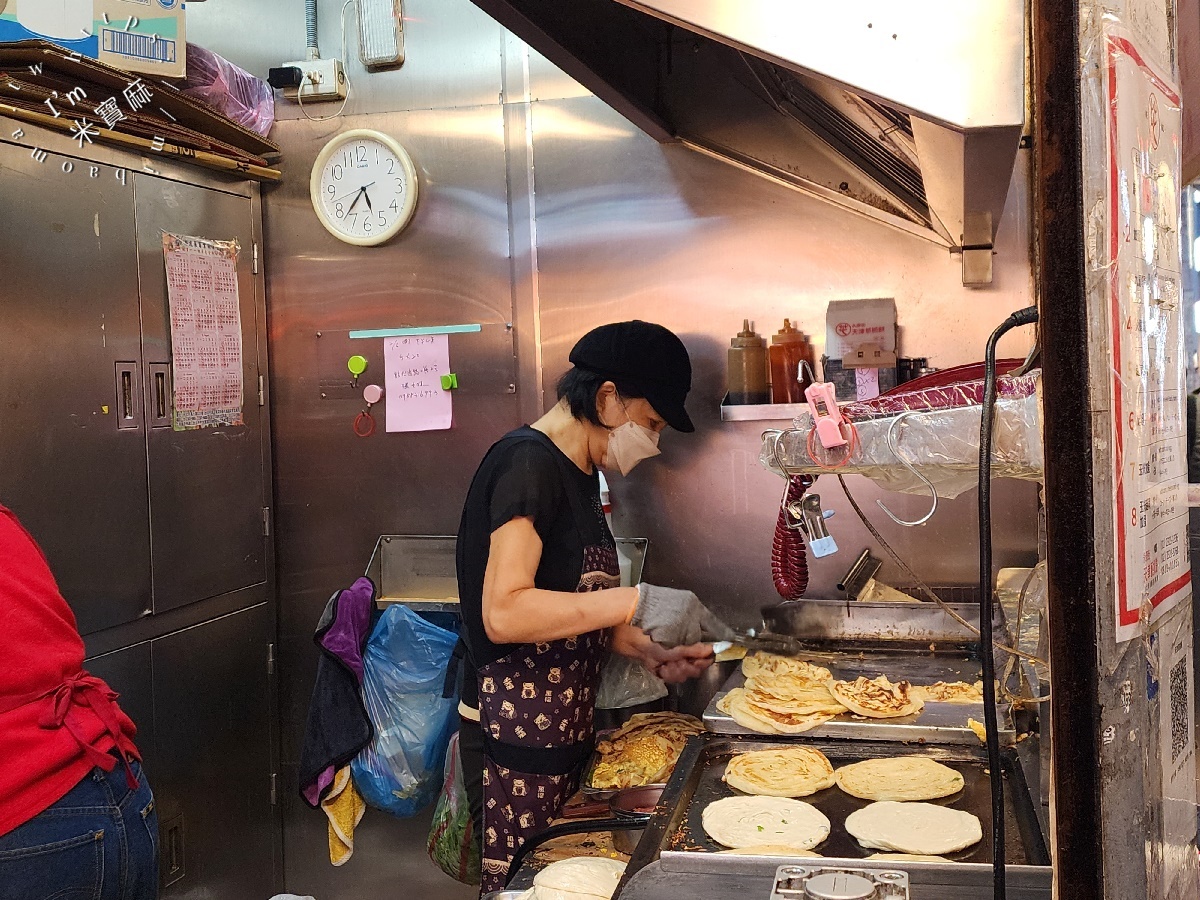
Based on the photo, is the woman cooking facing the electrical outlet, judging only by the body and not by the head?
no

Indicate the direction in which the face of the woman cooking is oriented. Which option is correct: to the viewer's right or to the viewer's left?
to the viewer's right

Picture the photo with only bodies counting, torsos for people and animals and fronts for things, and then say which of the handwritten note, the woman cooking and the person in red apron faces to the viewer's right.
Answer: the woman cooking

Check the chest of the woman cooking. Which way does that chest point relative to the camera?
to the viewer's right

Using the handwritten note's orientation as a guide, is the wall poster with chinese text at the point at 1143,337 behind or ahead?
ahead

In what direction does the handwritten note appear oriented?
toward the camera

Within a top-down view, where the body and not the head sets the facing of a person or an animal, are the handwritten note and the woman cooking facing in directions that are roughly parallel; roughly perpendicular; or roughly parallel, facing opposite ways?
roughly perpendicular

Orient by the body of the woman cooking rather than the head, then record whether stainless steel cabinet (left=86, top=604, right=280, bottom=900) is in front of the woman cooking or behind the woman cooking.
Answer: behind

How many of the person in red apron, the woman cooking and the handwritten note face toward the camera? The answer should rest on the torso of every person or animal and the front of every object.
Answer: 1

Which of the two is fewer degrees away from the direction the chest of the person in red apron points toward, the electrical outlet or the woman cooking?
the electrical outlet

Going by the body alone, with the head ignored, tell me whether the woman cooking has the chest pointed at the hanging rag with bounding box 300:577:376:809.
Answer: no

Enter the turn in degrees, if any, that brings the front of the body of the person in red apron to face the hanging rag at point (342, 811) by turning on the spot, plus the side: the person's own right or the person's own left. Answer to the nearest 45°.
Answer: approximately 90° to the person's own right

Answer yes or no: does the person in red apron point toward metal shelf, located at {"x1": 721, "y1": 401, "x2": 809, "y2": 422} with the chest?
no

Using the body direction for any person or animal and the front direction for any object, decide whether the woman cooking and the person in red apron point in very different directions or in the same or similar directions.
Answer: very different directions

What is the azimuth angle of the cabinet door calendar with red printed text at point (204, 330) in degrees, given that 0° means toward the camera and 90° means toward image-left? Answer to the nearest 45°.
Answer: approximately 315°
